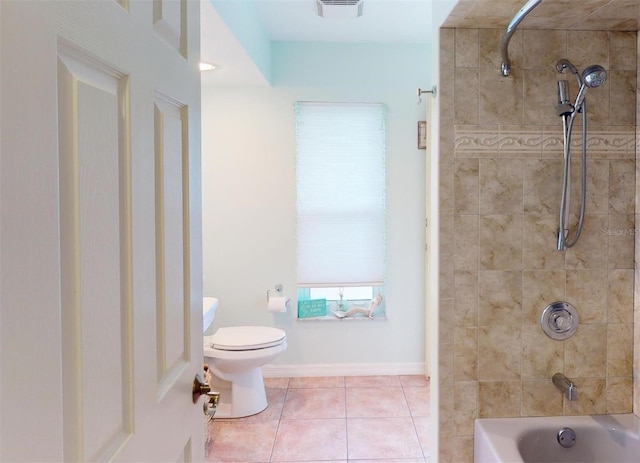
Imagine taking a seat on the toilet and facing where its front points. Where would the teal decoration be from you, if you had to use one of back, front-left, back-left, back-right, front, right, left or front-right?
front-left

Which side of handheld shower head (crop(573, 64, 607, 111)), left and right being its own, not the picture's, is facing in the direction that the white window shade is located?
right

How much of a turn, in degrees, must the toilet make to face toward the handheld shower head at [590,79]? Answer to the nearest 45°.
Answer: approximately 45° to its right

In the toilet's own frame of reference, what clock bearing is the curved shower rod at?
The curved shower rod is roughly at 2 o'clock from the toilet.

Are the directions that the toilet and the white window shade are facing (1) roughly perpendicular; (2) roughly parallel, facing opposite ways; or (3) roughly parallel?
roughly perpendicular

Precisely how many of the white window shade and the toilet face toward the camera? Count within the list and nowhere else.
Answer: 1

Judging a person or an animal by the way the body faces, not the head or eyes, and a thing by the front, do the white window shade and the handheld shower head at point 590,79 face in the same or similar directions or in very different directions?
same or similar directions

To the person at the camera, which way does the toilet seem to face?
facing to the right of the viewer

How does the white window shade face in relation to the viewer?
toward the camera
